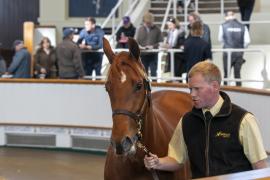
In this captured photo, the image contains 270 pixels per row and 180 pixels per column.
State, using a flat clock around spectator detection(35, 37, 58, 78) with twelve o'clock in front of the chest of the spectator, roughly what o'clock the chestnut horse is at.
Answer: The chestnut horse is roughly at 12 o'clock from the spectator.

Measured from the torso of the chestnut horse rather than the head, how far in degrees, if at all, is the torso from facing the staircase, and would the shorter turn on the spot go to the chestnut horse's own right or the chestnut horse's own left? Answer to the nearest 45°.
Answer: approximately 135° to the chestnut horse's own right

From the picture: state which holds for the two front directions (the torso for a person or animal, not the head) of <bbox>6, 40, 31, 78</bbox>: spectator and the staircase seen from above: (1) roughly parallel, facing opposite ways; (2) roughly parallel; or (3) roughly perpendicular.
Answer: roughly perpendicular

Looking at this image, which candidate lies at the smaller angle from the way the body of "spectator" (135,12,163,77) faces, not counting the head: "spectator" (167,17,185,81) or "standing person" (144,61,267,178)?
the standing person

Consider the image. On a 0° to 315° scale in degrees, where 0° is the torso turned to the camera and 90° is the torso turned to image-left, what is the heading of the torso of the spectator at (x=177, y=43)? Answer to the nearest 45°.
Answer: approximately 45°

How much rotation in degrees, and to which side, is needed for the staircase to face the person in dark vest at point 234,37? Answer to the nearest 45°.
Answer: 0° — it already faces them

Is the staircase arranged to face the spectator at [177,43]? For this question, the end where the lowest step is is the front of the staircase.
yes
